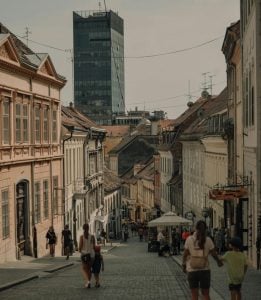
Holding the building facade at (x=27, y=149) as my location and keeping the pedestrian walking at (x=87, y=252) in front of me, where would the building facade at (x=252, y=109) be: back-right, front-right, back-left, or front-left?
front-left

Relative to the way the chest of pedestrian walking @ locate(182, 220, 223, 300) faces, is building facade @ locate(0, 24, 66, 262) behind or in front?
in front

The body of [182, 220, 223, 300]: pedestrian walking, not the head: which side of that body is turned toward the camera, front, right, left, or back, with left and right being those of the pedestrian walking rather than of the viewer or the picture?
back

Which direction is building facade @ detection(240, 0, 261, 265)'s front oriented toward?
to the viewer's left

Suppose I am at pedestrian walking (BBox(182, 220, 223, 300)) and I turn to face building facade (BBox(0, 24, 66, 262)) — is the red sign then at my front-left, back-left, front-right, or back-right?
front-right

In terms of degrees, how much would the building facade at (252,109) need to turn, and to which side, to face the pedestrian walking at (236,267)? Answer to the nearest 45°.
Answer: approximately 90° to its left

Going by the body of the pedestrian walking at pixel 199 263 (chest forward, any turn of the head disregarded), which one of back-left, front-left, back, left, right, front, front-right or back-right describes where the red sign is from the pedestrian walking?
front
